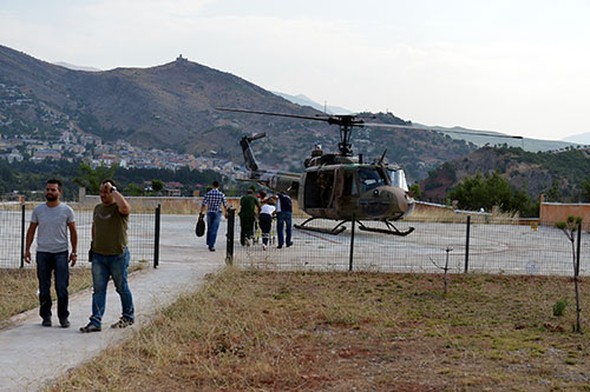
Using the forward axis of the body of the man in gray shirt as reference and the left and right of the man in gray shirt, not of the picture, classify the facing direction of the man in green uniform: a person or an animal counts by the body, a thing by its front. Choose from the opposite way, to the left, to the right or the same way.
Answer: the opposite way

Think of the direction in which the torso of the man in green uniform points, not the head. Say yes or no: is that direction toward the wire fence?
no

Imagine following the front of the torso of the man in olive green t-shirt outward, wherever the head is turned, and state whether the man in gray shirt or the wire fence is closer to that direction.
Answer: the man in gray shirt

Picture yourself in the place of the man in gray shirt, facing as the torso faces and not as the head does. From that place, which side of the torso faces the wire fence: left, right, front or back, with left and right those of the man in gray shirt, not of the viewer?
back

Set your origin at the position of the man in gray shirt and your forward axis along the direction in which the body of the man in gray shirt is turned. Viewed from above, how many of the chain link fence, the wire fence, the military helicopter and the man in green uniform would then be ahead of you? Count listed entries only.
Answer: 0

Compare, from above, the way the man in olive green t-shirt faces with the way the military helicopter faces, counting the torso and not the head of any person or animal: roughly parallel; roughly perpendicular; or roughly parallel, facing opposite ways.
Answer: roughly perpendicular

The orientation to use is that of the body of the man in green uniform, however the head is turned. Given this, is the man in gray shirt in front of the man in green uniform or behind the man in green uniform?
behind

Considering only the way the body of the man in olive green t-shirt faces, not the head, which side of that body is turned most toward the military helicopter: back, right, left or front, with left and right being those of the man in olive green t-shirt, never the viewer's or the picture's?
back

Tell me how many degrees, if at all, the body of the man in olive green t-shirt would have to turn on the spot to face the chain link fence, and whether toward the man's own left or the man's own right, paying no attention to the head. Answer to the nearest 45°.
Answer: approximately 180°

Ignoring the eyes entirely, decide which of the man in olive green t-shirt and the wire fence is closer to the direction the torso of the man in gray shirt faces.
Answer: the man in olive green t-shirt

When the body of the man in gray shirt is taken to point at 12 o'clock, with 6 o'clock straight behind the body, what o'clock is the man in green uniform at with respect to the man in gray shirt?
The man in green uniform is roughly at 7 o'clock from the man in gray shirt.

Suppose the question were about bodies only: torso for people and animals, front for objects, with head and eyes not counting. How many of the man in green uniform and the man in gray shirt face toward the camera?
1

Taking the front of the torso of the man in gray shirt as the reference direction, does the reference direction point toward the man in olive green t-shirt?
no

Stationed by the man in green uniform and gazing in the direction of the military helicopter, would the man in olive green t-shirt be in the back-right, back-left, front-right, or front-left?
back-right

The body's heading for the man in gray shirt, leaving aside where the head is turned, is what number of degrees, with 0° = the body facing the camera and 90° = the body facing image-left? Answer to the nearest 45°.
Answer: approximately 0°

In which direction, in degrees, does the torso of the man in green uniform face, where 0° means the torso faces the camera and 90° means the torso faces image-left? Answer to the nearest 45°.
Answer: approximately 180°
